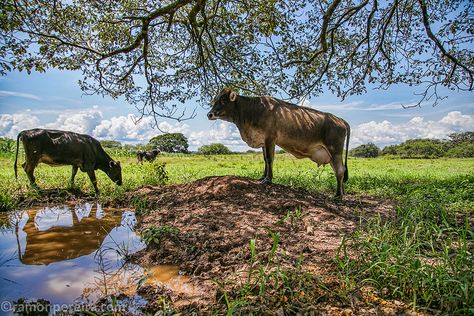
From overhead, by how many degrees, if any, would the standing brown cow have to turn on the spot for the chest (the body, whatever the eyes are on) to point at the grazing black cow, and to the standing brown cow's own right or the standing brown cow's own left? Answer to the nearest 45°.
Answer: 0° — it already faces it

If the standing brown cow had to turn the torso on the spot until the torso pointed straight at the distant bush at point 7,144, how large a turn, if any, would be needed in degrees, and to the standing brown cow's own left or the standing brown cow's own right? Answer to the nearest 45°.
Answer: approximately 45° to the standing brown cow's own right

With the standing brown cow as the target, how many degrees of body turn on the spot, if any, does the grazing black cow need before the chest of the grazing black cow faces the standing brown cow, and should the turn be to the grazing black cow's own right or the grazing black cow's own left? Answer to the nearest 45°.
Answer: approximately 45° to the grazing black cow's own right

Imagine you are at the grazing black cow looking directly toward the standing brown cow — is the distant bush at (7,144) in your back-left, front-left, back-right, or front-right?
back-left

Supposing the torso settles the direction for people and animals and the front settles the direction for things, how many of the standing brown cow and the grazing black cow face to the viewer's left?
1

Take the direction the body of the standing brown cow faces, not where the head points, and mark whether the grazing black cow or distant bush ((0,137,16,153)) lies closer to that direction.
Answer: the grazing black cow

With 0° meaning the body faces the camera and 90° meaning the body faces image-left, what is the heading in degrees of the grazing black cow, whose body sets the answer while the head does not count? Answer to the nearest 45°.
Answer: approximately 270°

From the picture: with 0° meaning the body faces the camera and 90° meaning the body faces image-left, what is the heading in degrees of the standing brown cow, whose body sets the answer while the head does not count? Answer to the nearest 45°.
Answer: approximately 90°

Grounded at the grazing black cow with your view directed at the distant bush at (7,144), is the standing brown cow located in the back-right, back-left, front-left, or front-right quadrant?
back-right

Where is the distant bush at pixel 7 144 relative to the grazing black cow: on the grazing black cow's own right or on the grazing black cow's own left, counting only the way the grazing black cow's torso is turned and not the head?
on the grazing black cow's own left
